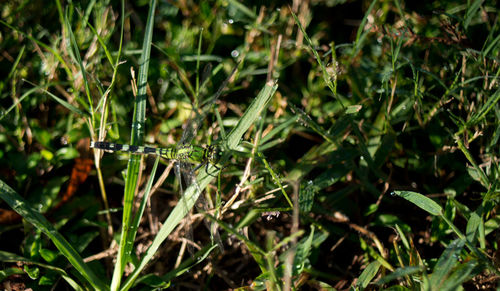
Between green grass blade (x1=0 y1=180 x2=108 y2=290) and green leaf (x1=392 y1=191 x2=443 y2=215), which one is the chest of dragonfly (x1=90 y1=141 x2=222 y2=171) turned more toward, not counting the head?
the green leaf

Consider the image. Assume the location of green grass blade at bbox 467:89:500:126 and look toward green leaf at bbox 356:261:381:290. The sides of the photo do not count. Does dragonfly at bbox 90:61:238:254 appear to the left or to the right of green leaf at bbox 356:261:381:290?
right

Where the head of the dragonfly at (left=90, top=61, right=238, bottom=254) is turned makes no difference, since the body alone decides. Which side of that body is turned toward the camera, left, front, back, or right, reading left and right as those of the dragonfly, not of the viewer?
right

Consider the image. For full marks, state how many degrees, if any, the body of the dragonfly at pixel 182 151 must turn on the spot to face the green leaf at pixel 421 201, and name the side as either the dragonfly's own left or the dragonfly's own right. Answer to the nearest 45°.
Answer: approximately 45° to the dragonfly's own right
